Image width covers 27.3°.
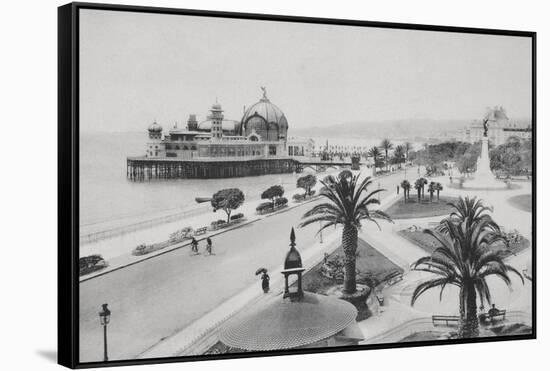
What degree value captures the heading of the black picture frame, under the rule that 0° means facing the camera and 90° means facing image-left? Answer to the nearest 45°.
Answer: approximately 315°
